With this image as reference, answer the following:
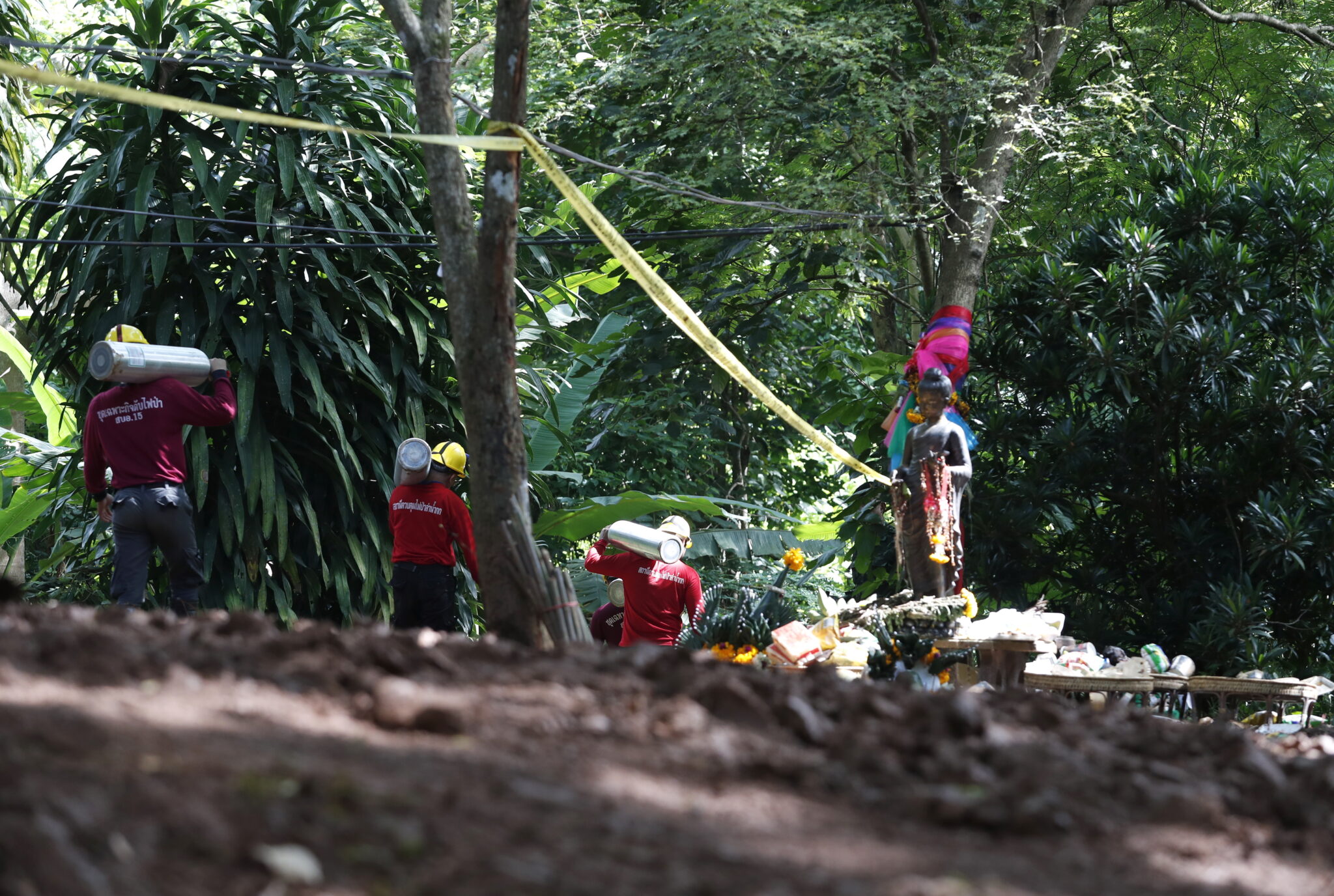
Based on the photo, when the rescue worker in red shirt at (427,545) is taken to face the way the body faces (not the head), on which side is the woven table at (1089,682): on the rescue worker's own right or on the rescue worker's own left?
on the rescue worker's own right

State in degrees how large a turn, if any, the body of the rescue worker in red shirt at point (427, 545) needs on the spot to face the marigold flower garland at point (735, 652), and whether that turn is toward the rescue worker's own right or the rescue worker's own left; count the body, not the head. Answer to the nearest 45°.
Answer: approximately 90° to the rescue worker's own right

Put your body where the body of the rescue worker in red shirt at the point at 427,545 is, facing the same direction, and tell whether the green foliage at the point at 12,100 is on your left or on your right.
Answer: on your left

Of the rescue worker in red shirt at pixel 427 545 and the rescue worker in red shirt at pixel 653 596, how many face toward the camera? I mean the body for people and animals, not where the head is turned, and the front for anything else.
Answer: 0

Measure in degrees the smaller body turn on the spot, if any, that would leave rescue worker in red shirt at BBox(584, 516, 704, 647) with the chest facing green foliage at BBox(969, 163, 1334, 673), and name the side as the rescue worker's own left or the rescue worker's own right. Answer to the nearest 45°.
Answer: approximately 90° to the rescue worker's own right

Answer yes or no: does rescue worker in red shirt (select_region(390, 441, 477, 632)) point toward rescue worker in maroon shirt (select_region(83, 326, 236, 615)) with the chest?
no

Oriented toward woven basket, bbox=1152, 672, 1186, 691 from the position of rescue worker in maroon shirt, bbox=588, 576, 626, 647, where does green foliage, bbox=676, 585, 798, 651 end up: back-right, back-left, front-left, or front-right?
front-right

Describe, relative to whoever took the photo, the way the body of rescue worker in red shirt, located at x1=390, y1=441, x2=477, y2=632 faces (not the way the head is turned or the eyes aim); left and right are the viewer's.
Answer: facing away from the viewer and to the right of the viewer

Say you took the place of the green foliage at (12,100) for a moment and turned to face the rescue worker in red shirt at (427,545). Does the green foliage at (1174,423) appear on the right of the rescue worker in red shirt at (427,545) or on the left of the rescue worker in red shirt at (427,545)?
left

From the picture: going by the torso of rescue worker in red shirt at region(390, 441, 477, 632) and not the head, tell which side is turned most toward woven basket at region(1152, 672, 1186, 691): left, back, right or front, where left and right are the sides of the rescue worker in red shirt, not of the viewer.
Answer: right

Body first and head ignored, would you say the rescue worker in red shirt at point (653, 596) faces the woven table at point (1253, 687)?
no

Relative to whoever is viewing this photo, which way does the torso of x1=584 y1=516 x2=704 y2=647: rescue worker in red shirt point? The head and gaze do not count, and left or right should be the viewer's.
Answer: facing away from the viewer and to the left of the viewer

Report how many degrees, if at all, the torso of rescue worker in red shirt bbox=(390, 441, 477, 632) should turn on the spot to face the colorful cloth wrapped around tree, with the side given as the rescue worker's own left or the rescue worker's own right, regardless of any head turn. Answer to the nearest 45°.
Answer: approximately 45° to the rescue worker's own right

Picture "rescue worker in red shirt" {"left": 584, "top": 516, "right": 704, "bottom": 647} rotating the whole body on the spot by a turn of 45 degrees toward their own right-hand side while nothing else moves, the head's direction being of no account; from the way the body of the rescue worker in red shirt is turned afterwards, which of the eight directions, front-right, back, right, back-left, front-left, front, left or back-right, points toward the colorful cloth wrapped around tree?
front-right
